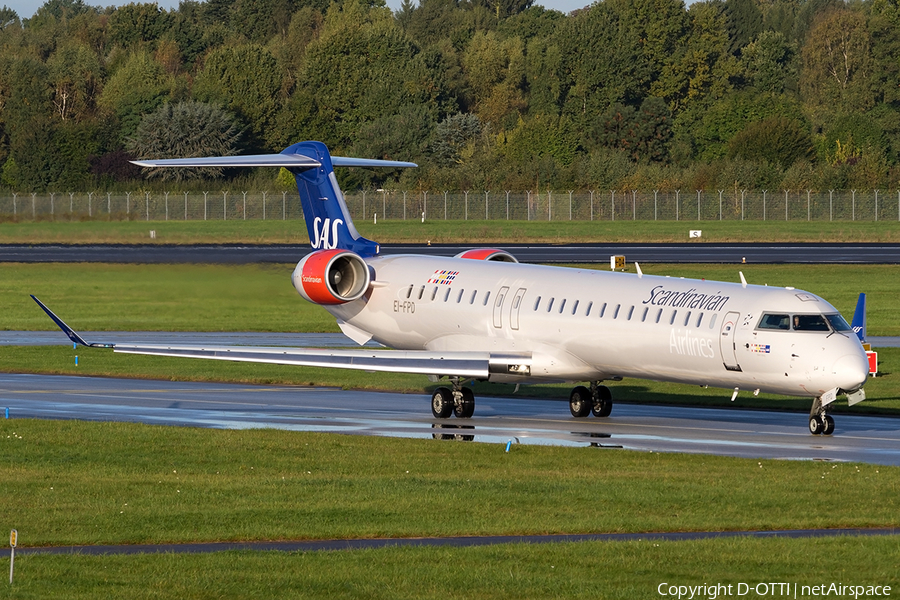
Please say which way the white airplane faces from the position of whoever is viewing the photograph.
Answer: facing the viewer and to the right of the viewer
